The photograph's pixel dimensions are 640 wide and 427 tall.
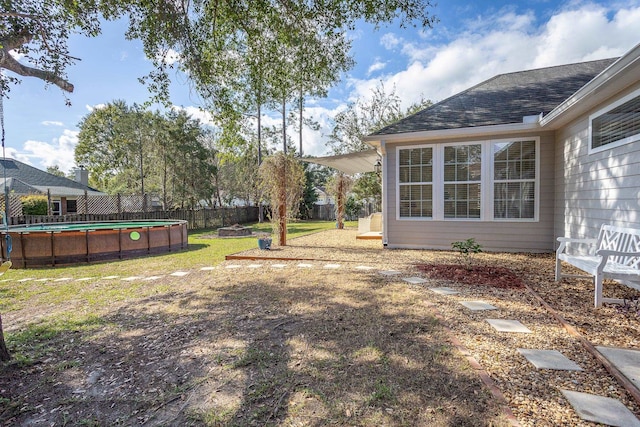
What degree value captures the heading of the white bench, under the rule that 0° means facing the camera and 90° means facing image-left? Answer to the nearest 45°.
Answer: approximately 45°

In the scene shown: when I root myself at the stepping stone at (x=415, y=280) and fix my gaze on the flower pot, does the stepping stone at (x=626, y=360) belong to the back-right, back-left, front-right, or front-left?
back-left

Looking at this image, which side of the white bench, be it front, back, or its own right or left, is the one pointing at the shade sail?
right

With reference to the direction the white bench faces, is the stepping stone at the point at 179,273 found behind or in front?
in front

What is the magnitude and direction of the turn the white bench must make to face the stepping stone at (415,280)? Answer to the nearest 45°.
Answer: approximately 45° to its right

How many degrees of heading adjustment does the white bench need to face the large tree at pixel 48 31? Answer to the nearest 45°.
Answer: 0° — it already faces it

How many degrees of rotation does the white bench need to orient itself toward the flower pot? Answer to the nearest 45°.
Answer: approximately 45° to its right

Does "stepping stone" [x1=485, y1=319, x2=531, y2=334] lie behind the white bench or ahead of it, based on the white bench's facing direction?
ahead

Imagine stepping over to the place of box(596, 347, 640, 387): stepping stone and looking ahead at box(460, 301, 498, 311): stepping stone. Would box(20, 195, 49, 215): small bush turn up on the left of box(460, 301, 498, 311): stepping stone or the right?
left

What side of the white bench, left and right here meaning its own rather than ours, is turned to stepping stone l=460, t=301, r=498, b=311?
front

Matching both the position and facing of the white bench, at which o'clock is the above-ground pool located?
The above-ground pool is roughly at 1 o'clock from the white bench.

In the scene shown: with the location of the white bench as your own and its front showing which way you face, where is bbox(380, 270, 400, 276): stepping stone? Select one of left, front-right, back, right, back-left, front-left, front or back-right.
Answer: front-right

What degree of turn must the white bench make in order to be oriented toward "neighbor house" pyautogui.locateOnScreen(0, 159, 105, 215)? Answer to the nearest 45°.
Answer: approximately 45° to its right
